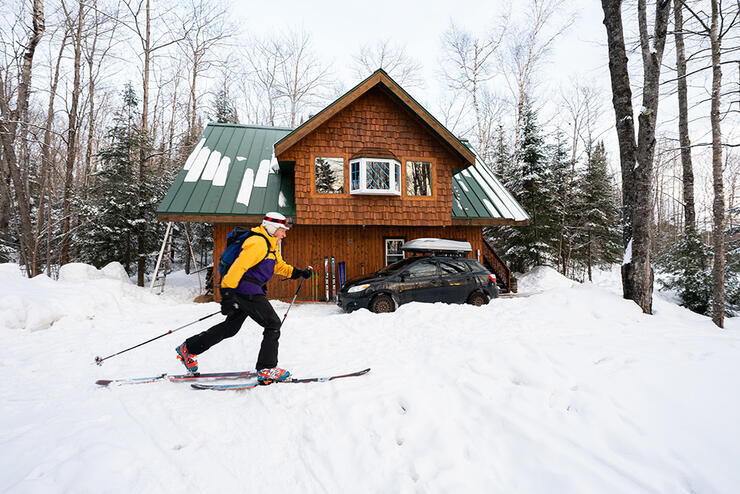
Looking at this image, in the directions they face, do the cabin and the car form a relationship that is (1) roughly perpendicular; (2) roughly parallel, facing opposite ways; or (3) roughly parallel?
roughly perpendicular

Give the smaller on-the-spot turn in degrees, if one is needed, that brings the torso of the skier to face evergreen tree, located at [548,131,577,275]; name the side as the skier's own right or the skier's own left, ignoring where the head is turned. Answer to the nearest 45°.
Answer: approximately 45° to the skier's own left

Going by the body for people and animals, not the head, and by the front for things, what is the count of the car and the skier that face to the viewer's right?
1

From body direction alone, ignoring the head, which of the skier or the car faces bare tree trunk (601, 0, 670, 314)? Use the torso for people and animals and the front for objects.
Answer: the skier

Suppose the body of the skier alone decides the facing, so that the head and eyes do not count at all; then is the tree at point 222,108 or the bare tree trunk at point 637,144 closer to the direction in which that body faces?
the bare tree trunk

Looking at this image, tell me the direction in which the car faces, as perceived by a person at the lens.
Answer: facing to the left of the viewer

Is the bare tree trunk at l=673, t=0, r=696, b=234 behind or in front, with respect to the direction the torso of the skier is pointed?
in front

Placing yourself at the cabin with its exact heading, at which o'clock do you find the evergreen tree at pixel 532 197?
The evergreen tree is roughly at 8 o'clock from the cabin.

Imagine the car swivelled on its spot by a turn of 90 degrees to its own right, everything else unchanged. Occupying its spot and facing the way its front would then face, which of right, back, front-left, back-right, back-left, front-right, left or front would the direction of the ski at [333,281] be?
front-left

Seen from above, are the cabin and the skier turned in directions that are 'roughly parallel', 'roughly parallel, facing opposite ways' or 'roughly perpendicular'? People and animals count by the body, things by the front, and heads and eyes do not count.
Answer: roughly perpendicular

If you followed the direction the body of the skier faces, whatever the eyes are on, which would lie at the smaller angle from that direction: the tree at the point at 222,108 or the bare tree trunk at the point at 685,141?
the bare tree trunk

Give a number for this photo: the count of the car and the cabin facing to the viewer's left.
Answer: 1

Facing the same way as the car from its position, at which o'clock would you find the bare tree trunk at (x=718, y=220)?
The bare tree trunk is roughly at 6 o'clock from the car.

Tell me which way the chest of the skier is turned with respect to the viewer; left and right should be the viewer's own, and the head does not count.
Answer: facing to the right of the viewer

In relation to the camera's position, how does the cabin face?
facing the viewer

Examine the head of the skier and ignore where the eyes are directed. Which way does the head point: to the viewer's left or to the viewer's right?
to the viewer's right
